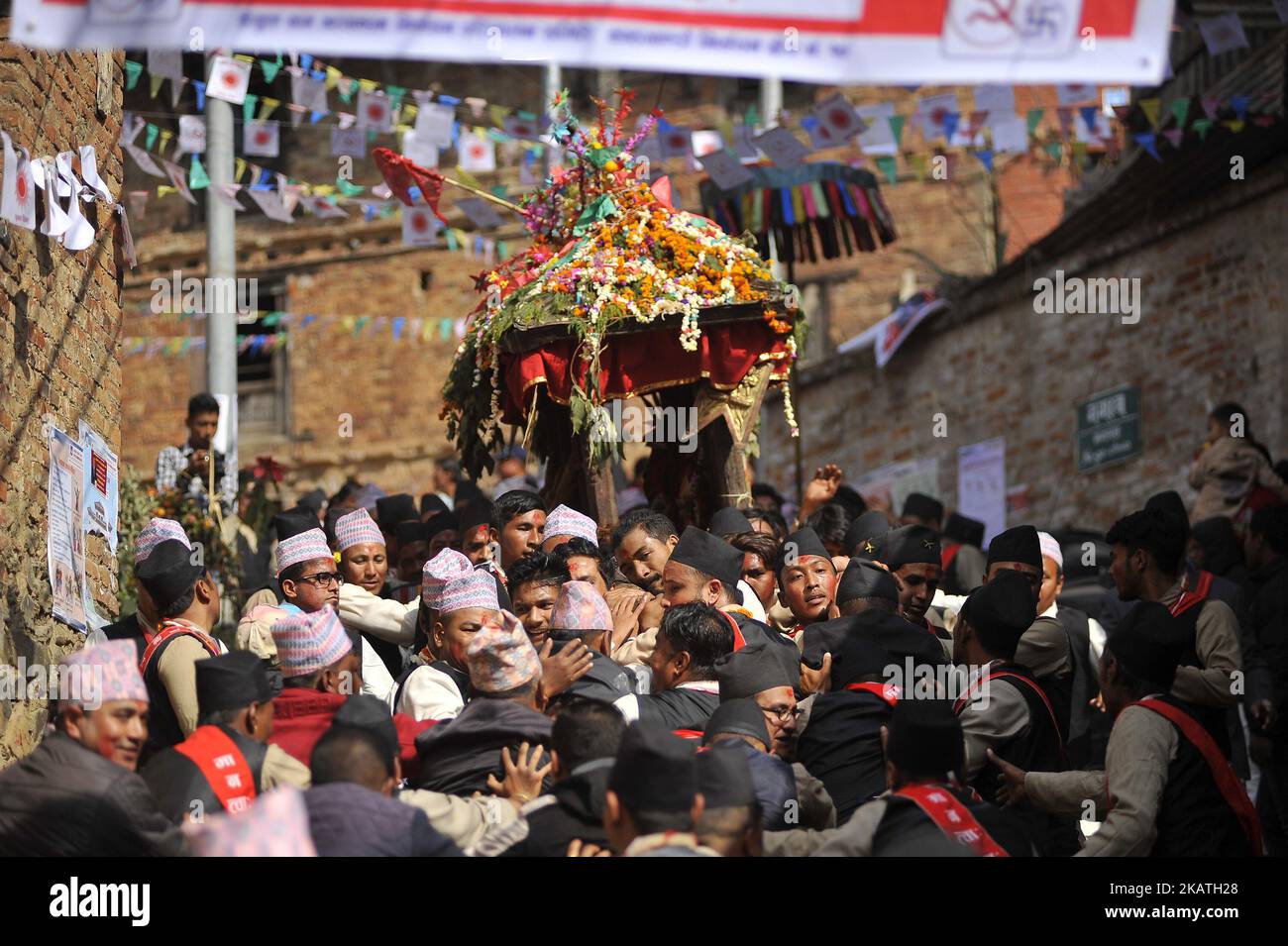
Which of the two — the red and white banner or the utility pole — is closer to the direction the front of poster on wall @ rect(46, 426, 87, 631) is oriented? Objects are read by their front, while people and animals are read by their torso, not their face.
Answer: the red and white banner

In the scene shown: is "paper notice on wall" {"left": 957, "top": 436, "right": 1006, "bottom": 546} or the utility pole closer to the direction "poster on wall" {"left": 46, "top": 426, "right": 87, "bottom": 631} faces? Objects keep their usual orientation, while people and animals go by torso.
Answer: the paper notice on wall

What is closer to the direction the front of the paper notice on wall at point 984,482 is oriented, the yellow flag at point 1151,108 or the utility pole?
the utility pole

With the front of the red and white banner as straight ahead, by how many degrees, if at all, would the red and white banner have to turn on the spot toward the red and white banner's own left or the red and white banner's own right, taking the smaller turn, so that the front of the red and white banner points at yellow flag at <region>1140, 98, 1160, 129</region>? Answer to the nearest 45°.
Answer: approximately 135° to the red and white banner's own left

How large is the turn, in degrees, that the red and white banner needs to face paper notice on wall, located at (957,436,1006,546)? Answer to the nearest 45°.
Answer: approximately 180°

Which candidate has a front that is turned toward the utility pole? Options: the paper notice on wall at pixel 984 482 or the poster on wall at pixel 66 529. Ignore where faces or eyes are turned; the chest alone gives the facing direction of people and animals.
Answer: the paper notice on wall

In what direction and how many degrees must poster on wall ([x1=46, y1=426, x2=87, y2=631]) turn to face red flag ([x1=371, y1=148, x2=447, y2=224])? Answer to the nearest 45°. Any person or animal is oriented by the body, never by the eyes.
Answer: approximately 90° to its left

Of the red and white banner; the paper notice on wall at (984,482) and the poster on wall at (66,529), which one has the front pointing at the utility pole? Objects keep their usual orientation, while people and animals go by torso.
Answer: the paper notice on wall

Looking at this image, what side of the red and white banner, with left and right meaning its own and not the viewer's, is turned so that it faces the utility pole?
back

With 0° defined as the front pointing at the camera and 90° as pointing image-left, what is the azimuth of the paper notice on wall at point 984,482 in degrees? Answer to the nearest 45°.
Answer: approximately 45°

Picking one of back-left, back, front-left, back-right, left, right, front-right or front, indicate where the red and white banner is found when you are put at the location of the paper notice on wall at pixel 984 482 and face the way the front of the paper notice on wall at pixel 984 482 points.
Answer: front-left

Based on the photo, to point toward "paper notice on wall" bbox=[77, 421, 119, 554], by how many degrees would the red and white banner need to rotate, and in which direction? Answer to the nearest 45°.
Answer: approximately 135° to its right
